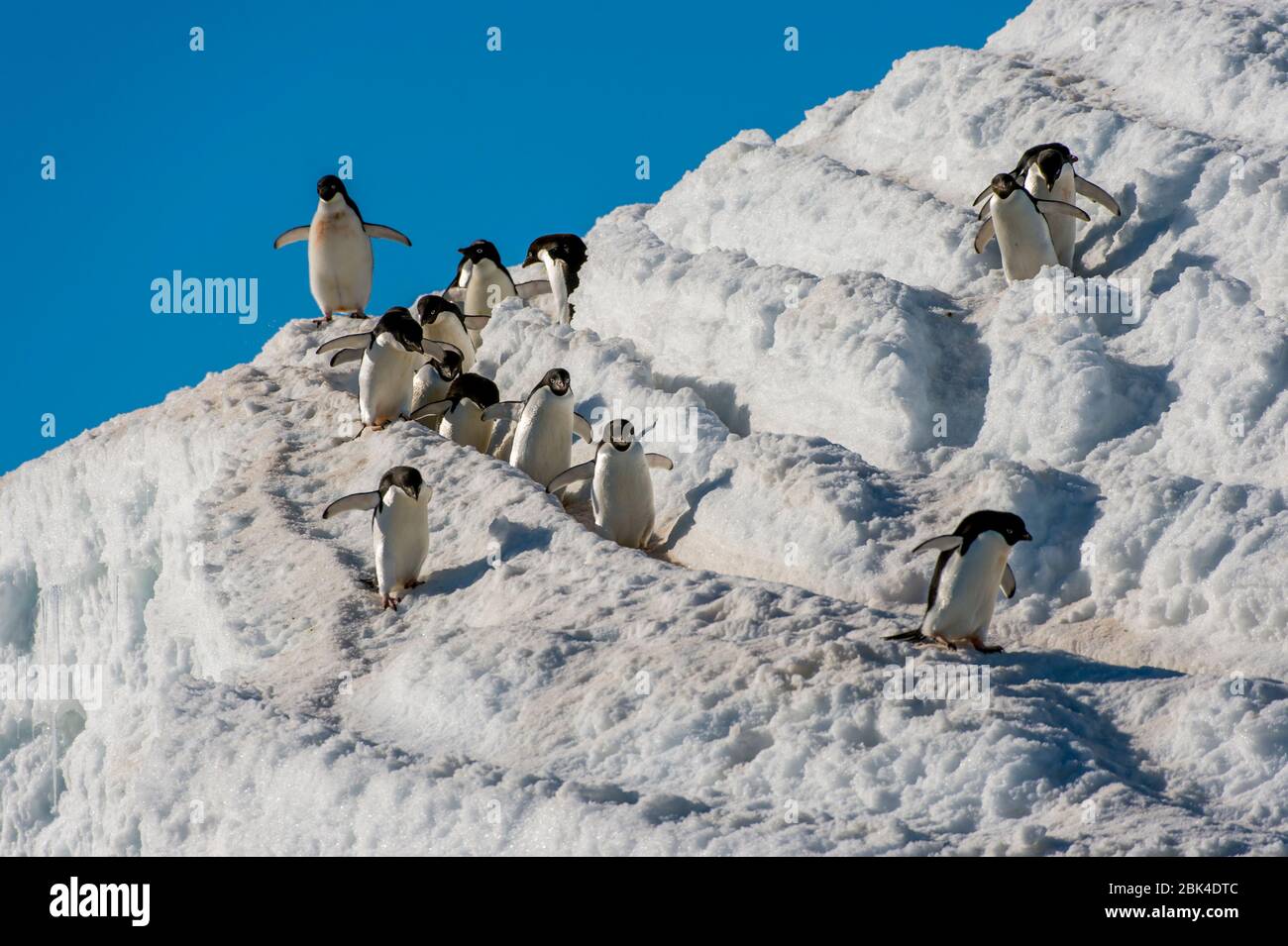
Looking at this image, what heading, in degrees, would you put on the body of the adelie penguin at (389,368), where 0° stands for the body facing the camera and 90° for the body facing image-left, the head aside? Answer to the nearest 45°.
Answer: approximately 315°

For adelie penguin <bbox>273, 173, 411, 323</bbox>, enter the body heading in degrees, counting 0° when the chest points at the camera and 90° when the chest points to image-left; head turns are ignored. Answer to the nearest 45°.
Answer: approximately 0°

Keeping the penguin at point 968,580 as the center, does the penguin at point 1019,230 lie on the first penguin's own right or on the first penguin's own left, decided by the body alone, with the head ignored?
on the first penguin's own left

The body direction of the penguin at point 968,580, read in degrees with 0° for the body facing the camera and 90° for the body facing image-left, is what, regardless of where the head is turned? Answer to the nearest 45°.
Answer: approximately 315°

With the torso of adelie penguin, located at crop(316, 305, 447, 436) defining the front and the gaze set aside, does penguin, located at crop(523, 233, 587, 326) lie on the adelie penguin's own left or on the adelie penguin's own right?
on the adelie penguin's own left

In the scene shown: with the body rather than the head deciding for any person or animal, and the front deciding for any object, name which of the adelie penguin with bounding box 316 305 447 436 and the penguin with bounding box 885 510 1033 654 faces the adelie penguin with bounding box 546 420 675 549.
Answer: the adelie penguin with bounding box 316 305 447 436

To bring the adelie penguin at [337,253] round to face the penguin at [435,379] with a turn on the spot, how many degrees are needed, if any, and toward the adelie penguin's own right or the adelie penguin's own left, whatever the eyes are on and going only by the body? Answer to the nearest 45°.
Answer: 0° — it already faces it

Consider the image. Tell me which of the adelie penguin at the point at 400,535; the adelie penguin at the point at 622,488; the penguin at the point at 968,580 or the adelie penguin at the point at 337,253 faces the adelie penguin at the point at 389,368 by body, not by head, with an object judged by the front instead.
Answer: the adelie penguin at the point at 337,253

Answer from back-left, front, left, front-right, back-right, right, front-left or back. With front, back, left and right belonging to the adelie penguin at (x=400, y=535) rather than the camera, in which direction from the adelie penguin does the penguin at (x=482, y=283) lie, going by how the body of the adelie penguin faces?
back-left

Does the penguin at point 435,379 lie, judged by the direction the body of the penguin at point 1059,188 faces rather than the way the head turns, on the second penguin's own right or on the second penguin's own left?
on the second penguin's own right

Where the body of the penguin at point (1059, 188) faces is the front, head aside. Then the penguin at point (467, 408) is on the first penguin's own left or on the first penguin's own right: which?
on the first penguin's own right

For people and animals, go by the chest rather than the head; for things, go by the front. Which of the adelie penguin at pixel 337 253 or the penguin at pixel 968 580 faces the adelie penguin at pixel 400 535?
the adelie penguin at pixel 337 253

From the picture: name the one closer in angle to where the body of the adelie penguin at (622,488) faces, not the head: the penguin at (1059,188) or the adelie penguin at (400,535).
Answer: the adelie penguin

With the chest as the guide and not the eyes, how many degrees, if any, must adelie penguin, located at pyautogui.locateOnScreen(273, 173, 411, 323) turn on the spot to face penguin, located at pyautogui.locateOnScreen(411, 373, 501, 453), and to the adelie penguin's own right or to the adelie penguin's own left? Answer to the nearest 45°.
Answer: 0° — it already faces it
